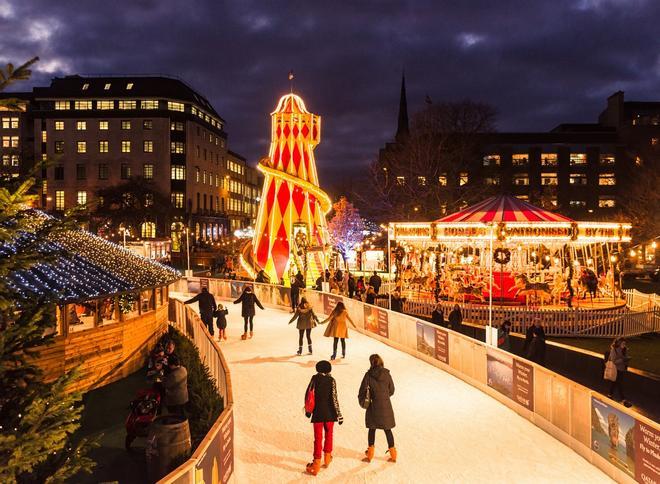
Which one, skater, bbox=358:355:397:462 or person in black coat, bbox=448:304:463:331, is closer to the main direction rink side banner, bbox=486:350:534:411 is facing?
the skater

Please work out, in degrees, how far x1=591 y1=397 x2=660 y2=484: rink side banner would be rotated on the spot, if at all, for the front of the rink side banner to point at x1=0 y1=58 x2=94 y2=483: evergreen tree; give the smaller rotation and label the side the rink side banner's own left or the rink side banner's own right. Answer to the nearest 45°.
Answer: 0° — it already faces it

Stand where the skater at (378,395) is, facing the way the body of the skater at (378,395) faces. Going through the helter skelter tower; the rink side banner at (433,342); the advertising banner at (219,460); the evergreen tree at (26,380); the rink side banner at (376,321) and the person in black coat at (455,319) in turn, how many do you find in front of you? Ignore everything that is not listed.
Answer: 4

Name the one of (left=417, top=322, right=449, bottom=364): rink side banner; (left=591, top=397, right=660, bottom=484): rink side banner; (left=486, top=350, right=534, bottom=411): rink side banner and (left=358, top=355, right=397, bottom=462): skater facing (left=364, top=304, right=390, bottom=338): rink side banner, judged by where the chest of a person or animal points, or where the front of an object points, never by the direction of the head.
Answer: the skater

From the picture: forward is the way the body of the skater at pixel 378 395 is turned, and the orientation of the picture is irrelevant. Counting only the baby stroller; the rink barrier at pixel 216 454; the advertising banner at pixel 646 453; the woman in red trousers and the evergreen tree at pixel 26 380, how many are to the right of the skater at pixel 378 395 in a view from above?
1

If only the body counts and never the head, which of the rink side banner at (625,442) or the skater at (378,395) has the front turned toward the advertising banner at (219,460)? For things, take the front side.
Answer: the rink side banner

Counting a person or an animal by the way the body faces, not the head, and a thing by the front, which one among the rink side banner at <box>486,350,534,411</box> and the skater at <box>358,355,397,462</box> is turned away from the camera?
the skater

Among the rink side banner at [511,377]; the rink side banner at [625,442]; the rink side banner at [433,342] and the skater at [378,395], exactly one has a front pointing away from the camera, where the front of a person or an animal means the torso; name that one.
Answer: the skater

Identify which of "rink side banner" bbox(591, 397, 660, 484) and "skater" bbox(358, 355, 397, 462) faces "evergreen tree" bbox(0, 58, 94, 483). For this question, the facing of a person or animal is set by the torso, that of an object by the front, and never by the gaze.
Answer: the rink side banner

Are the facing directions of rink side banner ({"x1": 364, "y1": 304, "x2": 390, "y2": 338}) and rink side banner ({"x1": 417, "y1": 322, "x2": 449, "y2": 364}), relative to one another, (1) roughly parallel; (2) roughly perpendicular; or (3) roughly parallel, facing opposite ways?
roughly parallel

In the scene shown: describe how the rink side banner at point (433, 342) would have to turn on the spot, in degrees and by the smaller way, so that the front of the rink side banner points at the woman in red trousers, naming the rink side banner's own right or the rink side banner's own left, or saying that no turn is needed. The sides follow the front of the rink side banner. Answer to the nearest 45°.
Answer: approximately 45° to the rink side banner's own left

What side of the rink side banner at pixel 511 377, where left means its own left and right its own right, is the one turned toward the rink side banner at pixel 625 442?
left

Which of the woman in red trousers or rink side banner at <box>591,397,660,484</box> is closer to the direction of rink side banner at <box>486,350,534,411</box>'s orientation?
the woman in red trousers

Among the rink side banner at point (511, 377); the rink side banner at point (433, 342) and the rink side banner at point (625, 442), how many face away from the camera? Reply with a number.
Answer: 0

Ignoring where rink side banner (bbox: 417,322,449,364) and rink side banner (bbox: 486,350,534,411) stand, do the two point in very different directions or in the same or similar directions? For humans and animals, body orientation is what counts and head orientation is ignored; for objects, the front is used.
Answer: same or similar directions

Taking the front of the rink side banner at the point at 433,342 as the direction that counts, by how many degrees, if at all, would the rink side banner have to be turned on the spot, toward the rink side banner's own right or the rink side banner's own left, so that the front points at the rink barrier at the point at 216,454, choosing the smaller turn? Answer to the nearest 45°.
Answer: approximately 45° to the rink side banner's own left

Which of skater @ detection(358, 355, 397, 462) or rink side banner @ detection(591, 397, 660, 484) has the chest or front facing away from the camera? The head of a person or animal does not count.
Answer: the skater

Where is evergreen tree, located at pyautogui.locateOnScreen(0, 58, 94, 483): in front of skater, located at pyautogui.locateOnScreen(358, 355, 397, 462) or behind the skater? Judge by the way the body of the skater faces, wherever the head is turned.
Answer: behind

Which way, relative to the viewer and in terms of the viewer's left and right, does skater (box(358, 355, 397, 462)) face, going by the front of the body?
facing away from the viewer

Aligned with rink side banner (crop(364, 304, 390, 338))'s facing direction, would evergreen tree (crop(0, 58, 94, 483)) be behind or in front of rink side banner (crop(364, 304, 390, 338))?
in front
